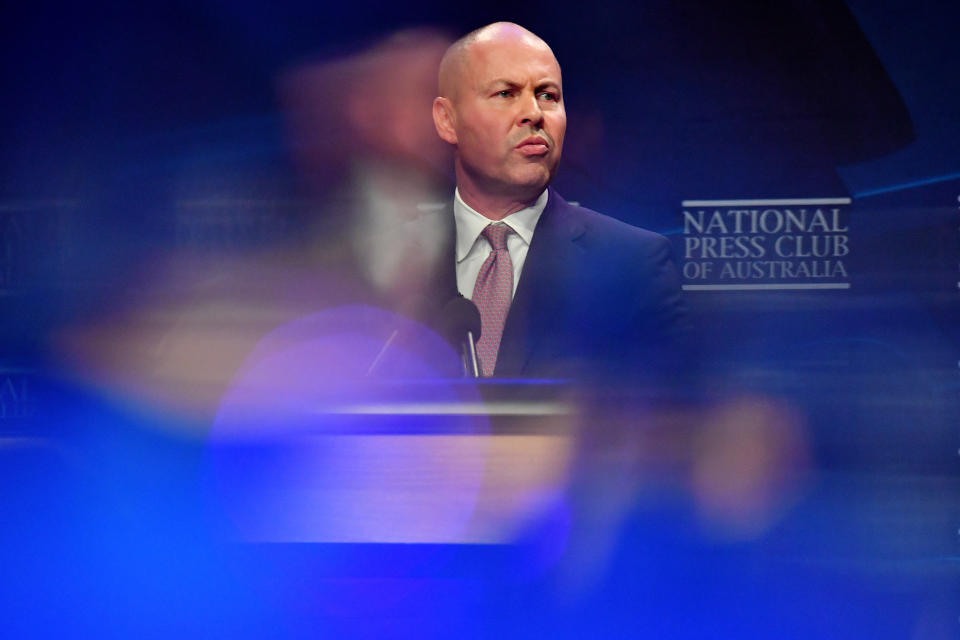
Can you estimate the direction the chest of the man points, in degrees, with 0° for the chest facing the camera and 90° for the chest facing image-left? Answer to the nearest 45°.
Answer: approximately 0°
